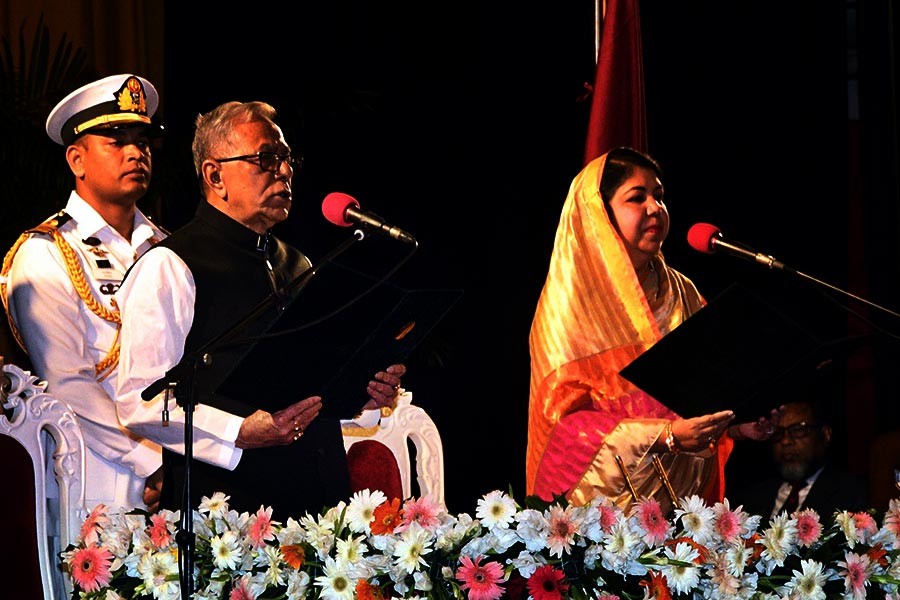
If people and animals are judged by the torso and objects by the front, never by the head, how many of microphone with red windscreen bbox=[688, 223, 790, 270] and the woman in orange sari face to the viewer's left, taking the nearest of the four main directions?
1

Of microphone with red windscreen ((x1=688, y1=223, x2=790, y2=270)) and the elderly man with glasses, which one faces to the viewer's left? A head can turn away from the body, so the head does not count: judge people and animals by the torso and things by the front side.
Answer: the microphone with red windscreen

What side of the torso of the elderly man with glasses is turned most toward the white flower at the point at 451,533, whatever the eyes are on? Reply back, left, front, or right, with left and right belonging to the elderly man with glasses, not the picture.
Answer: front

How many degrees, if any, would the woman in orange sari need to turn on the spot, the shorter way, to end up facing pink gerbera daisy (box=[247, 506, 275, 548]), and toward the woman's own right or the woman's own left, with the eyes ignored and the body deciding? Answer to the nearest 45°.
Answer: approximately 90° to the woman's own right

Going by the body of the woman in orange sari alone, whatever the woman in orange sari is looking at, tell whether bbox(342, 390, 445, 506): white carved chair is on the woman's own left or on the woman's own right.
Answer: on the woman's own right

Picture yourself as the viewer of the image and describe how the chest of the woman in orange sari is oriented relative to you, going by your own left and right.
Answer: facing the viewer and to the right of the viewer

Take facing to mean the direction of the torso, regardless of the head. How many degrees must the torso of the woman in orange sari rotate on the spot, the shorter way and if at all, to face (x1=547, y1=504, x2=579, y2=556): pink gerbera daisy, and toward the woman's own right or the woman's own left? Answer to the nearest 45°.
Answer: approximately 45° to the woman's own right

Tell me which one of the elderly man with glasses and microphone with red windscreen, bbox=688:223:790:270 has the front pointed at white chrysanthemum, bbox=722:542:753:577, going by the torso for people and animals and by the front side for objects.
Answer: the elderly man with glasses

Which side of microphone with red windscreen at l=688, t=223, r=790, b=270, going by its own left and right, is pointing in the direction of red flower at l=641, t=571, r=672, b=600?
left

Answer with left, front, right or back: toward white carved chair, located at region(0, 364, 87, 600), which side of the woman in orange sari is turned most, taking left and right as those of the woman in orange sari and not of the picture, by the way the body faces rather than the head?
right

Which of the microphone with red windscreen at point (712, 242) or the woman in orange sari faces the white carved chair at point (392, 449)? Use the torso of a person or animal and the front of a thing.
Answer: the microphone with red windscreen

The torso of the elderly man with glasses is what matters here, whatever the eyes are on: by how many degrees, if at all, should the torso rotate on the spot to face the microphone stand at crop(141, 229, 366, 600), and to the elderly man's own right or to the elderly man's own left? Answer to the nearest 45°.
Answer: approximately 45° to the elderly man's own right

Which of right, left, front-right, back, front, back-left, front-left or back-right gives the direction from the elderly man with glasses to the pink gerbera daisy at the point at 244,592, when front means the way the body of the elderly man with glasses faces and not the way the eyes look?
front-right

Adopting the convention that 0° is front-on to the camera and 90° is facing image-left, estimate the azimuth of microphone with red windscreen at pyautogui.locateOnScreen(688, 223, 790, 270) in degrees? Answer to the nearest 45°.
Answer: approximately 90°

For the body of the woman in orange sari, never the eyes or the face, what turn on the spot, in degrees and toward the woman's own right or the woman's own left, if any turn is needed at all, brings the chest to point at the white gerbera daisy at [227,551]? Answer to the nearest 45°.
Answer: approximately 90° to the woman's own right

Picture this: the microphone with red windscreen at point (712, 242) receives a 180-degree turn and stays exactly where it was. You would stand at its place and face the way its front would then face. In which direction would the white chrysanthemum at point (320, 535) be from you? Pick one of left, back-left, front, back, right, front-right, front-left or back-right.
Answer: back-right

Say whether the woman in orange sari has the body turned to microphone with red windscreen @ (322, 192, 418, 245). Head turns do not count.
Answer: no

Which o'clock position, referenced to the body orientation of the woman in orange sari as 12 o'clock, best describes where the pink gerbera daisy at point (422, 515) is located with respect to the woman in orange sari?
The pink gerbera daisy is roughly at 2 o'clock from the woman in orange sari.

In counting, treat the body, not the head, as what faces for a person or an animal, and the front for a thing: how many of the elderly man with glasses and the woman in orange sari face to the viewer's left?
0

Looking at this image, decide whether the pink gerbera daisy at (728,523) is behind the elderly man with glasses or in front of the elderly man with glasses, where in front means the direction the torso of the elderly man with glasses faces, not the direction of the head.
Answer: in front
